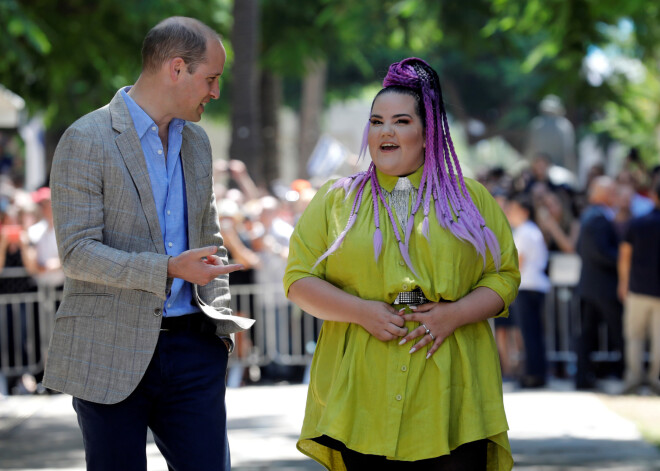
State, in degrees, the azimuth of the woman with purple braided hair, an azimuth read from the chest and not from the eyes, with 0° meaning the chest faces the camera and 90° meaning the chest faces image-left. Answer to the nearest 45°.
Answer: approximately 0°

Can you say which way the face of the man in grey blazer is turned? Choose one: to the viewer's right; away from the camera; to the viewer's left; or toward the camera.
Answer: to the viewer's right

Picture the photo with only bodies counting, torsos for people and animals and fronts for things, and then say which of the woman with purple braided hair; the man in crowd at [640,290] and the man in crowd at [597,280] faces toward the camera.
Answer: the woman with purple braided hair

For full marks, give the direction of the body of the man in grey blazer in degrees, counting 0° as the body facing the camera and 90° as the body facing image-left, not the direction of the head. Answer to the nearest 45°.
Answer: approximately 315°

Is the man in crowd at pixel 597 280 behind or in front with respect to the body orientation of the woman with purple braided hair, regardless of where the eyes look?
behind
